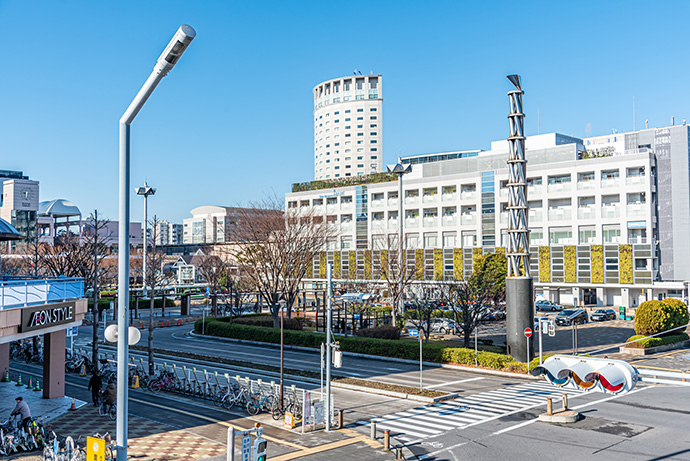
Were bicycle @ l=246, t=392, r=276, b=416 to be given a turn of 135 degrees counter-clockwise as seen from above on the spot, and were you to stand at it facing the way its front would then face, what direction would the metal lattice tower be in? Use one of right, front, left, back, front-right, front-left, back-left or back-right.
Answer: back-right

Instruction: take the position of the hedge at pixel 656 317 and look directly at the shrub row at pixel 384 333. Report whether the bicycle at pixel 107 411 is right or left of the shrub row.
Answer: left

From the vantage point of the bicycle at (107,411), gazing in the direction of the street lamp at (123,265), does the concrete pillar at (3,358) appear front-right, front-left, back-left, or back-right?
back-right

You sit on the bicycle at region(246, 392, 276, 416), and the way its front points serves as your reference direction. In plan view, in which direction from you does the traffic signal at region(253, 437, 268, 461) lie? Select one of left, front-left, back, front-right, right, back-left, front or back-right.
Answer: back-right

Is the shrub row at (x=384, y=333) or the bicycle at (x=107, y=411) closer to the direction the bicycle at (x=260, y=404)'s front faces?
the shrub row

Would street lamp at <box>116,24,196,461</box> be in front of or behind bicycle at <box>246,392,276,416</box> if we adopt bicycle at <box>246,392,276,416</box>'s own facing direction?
behind

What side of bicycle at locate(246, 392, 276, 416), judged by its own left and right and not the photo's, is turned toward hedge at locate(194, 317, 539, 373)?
front

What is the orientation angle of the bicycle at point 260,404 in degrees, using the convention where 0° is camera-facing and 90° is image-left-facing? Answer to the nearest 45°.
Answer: approximately 225°

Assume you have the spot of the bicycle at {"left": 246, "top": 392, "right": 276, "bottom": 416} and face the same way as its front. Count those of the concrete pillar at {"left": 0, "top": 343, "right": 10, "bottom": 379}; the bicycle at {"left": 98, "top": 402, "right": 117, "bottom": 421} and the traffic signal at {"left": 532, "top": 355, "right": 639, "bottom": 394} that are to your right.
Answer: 1

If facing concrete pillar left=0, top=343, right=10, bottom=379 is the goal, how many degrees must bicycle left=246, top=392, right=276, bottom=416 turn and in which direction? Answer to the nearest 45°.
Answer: approximately 90° to its left
